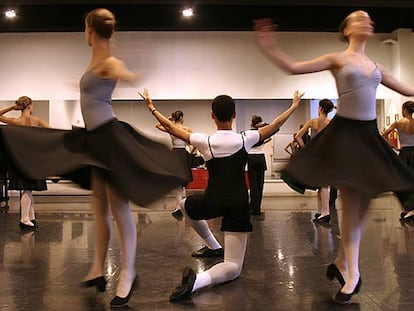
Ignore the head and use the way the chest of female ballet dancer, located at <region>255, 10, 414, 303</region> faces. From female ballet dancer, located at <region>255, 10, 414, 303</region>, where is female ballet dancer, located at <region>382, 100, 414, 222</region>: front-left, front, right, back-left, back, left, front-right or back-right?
back-left

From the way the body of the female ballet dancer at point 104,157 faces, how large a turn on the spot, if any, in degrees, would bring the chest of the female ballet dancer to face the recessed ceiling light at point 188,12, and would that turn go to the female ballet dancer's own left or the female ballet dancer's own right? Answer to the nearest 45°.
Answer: approximately 90° to the female ballet dancer's own right

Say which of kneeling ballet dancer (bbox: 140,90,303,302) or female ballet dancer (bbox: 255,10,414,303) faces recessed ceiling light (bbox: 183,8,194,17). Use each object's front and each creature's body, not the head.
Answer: kneeling ballet dancer (bbox: 140,90,303,302)

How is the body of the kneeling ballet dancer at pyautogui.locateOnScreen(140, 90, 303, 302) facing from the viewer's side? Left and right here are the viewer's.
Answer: facing away from the viewer

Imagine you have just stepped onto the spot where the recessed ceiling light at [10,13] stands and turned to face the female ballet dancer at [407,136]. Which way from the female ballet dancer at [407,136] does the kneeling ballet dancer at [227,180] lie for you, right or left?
right

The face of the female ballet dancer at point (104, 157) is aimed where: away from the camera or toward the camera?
away from the camera

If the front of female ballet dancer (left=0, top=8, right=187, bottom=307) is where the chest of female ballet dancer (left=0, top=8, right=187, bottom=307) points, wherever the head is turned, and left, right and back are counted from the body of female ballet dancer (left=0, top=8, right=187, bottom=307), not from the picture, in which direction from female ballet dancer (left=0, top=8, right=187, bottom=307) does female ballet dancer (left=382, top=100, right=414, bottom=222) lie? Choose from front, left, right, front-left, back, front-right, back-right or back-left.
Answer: back-right

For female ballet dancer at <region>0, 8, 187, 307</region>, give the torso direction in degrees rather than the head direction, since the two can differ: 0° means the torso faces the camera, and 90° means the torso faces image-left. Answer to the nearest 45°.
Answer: approximately 90°

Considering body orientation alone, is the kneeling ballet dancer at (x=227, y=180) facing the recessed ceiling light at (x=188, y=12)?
yes
